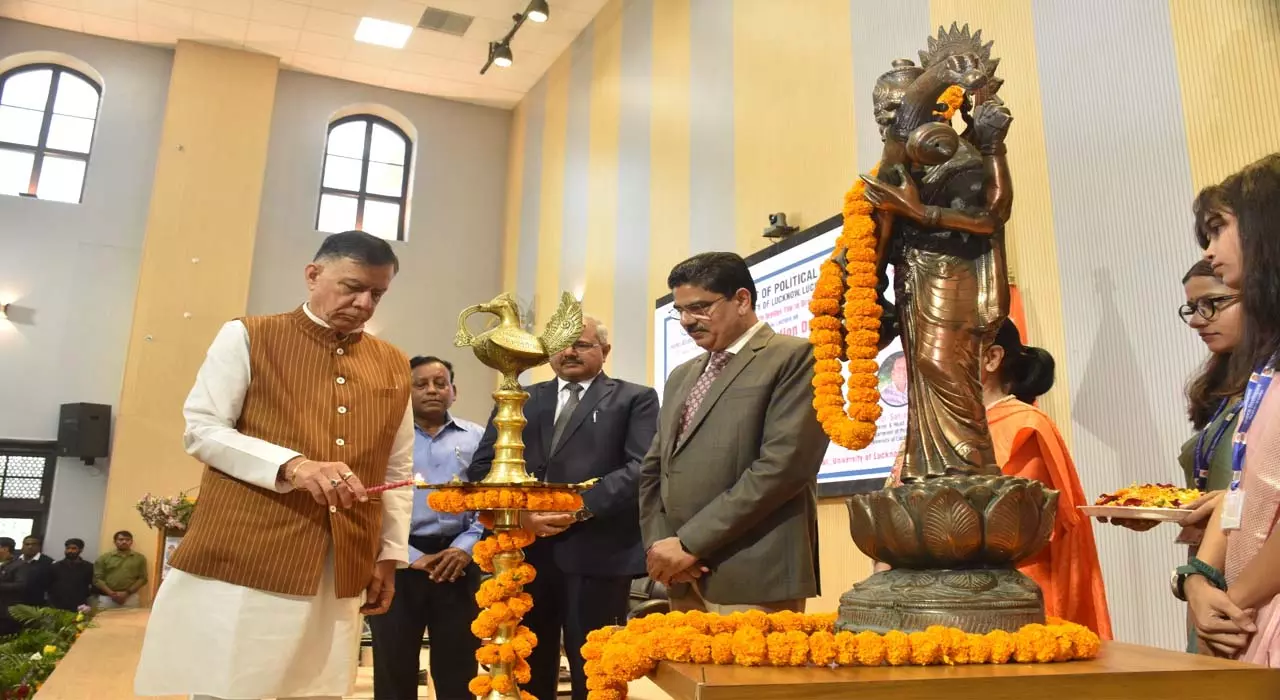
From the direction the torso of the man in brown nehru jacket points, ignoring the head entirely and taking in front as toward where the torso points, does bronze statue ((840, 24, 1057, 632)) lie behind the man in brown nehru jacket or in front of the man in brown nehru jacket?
in front

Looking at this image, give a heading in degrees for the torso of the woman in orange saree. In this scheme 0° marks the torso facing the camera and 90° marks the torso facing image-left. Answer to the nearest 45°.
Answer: approximately 135°

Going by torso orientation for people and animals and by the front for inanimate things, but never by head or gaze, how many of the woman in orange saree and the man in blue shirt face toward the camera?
1

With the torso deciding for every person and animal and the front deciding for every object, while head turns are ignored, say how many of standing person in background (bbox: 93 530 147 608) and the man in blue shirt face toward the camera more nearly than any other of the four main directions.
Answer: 2

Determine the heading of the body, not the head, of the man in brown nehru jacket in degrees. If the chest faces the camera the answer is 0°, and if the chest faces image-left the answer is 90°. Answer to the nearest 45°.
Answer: approximately 315°

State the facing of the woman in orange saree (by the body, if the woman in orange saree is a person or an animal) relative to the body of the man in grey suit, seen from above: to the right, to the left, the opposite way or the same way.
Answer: to the right

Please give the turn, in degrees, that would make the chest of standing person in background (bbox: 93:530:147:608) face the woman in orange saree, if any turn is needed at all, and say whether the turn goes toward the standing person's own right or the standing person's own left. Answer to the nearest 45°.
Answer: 0° — they already face them

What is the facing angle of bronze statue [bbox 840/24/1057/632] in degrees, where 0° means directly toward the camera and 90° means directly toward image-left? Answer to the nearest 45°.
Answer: approximately 45°

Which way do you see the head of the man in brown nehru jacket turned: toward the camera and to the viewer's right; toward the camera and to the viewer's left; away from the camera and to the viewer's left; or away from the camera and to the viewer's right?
toward the camera and to the viewer's right

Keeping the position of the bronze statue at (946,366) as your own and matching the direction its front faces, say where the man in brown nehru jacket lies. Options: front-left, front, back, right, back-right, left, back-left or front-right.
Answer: front-right
